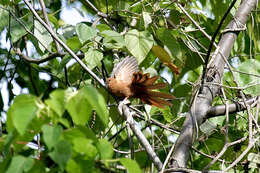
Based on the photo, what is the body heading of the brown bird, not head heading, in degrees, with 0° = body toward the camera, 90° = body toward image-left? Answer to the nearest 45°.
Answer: approximately 90°

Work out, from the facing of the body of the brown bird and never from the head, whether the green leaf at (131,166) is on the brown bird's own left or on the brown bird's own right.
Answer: on the brown bird's own left

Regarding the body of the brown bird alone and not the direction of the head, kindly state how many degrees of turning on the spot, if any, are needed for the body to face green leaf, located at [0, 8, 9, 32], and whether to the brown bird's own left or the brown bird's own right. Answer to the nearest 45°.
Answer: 0° — it already faces it
